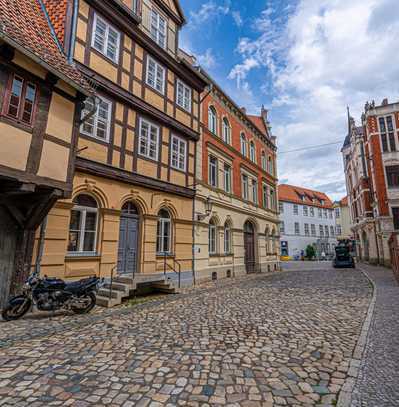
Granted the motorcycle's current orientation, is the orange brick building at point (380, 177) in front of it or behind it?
behind

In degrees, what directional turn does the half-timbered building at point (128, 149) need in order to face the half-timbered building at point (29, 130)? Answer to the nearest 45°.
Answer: approximately 90° to its right

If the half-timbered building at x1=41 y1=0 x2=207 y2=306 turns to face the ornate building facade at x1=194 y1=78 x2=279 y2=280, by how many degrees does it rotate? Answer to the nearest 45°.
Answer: approximately 90° to its left

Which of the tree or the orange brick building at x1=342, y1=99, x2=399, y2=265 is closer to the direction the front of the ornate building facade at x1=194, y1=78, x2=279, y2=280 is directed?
the orange brick building

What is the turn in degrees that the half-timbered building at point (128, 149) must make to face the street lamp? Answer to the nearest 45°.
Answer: approximately 90° to its left

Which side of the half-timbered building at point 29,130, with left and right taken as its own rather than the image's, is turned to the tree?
left

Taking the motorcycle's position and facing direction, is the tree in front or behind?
behind

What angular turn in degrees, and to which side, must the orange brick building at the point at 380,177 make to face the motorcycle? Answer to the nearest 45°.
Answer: approximately 45° to its left

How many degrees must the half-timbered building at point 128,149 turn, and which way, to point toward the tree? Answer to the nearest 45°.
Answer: approximately 90° to its left
